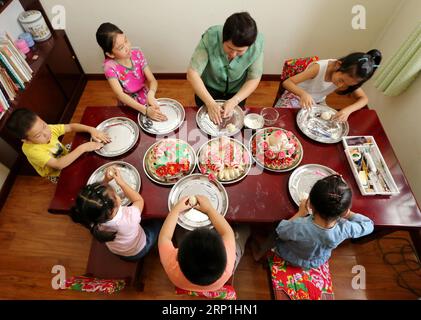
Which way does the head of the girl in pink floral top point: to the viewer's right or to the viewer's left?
to the viewer's right

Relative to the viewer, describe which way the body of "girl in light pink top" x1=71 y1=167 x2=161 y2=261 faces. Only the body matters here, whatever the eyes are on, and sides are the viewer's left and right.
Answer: facing away from the viewer and to the right of the viewer

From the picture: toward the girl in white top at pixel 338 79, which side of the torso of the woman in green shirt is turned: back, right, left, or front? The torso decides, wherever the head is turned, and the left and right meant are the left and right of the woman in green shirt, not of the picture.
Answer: left

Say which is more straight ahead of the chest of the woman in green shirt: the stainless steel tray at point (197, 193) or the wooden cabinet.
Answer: the stainless steel tray

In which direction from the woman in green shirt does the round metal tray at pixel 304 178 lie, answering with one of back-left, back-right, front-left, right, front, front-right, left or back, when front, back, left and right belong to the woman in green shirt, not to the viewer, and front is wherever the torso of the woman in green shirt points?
front-left

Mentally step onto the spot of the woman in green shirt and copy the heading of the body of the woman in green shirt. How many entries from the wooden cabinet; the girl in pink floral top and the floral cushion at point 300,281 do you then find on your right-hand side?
2

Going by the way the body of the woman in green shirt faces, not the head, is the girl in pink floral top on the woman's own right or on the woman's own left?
on the woman's own right

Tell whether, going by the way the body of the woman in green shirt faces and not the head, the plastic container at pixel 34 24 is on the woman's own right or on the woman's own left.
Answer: on the woman's own right

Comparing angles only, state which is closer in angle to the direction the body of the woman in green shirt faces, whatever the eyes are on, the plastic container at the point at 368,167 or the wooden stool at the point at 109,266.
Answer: the wooden stool

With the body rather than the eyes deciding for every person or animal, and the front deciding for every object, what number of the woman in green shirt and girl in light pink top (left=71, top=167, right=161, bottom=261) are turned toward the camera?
1

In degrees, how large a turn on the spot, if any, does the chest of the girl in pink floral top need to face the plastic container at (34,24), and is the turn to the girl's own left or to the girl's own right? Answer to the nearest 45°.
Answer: approximately 180°

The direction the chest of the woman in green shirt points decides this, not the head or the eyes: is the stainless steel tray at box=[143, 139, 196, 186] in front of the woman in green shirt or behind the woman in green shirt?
in front
